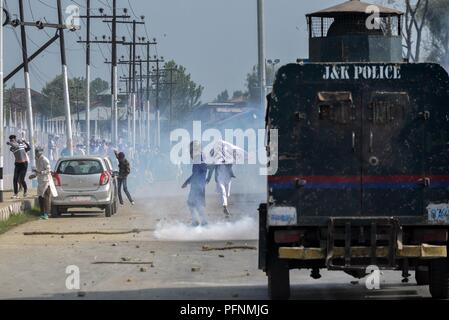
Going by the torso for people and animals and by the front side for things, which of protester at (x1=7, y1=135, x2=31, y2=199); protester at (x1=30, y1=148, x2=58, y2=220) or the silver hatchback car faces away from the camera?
the silver hatchback car

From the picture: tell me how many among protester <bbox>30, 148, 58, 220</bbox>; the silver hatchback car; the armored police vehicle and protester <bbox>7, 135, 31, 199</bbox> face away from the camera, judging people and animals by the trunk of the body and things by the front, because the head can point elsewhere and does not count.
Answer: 2

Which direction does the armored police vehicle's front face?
away from the camera

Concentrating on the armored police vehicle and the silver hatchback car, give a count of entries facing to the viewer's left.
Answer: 0
